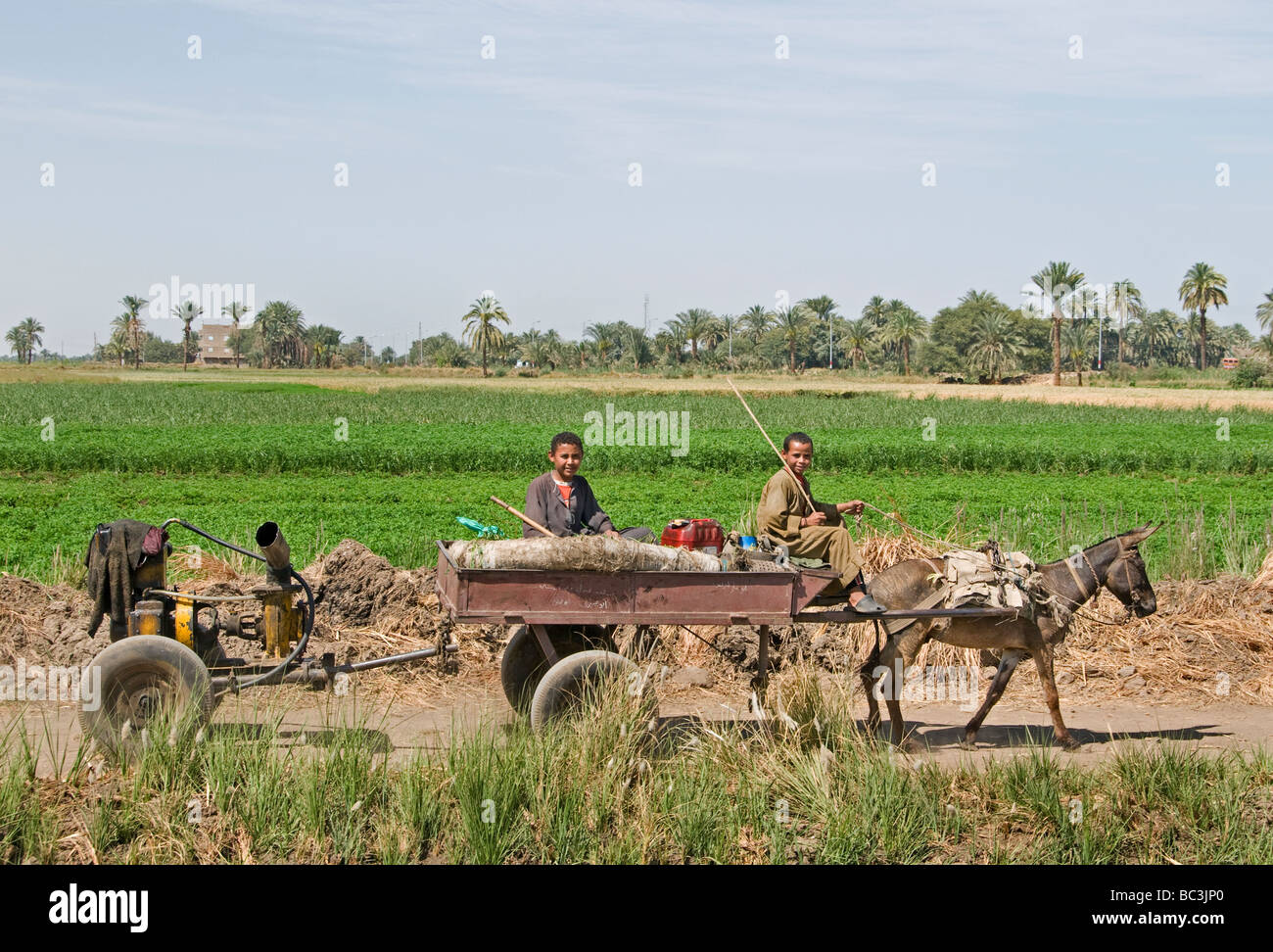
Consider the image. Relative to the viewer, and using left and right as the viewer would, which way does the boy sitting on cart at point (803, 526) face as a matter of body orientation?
facing to the right of the viewer

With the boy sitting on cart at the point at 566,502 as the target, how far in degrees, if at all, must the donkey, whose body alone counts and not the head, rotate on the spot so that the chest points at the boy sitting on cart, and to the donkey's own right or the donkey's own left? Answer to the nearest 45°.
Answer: approximately 180°

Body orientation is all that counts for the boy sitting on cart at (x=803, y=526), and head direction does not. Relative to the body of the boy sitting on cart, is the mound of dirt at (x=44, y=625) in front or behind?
behind

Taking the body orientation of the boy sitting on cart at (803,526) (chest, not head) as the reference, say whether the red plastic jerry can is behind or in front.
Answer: behind

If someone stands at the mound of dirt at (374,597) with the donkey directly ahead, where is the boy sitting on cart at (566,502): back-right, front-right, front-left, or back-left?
front-right

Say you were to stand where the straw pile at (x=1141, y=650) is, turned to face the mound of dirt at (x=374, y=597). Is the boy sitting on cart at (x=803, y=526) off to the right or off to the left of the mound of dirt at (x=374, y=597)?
left

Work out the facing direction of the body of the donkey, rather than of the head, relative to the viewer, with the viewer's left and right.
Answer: facing to the right of the viewer
